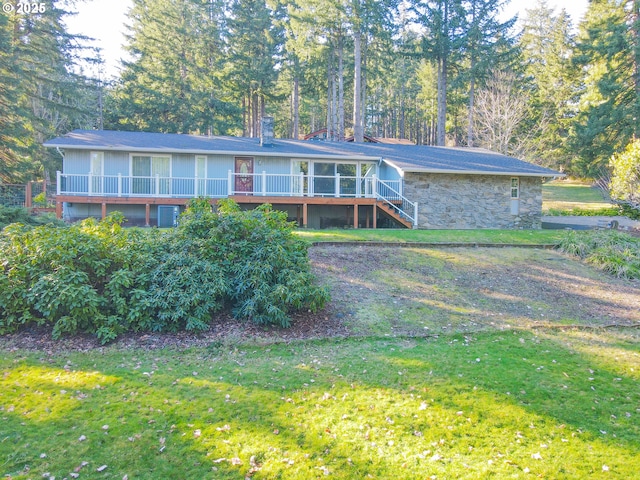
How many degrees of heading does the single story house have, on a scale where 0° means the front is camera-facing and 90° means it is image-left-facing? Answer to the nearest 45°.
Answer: approximately 0°

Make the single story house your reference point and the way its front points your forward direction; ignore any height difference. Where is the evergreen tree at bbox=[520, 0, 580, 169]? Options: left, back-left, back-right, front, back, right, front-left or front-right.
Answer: back-left

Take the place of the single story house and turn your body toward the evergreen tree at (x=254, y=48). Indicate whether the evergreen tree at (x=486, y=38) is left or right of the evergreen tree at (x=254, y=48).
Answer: right

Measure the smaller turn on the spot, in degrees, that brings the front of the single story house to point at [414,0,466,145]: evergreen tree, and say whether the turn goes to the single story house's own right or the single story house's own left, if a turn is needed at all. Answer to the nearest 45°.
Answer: approximately 135° to the single story house's own left

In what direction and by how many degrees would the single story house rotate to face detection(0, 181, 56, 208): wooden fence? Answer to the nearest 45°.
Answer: approximately 90° to its right

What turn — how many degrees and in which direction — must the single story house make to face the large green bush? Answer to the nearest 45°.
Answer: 0° — it already faces it

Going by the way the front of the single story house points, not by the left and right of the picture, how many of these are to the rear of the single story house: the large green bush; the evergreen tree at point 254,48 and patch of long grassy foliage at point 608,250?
1

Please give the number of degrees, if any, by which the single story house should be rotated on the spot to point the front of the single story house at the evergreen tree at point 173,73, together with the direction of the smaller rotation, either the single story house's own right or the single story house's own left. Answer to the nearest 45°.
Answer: approximately 135° to the single story house's own right

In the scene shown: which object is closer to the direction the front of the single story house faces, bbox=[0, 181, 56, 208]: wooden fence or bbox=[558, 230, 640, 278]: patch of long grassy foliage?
the patch of long grassy foliage
